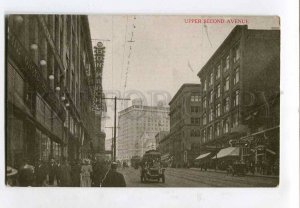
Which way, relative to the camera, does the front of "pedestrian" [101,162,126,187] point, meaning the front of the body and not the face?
away from the camera

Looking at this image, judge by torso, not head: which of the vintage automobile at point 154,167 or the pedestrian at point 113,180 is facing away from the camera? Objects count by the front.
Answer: the pedestrian
